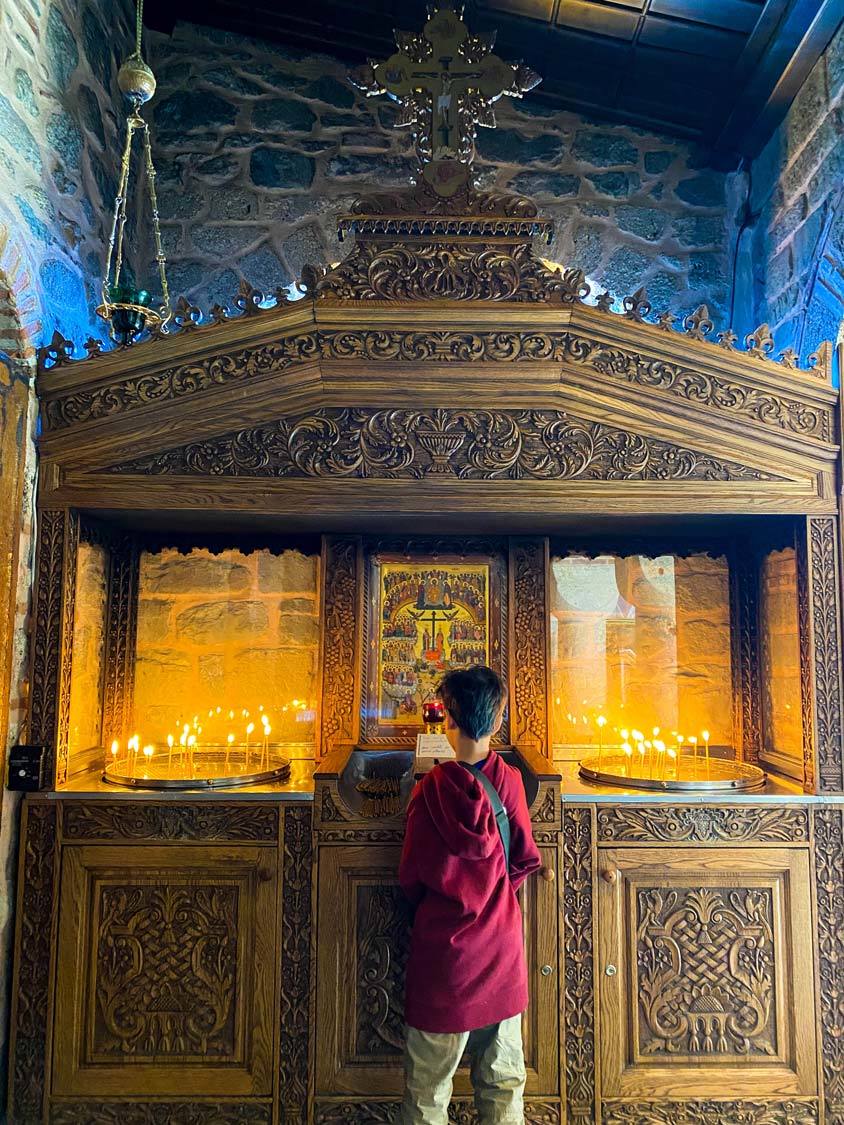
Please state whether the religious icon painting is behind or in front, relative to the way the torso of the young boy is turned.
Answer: in front

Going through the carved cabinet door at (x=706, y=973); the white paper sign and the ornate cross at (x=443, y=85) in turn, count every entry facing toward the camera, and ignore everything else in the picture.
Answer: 3

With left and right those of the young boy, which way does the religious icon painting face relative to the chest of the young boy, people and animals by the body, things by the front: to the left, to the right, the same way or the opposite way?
the opposite way

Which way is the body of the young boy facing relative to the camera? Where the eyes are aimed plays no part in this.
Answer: away from the camera

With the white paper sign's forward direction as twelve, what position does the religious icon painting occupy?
The religious icon painting is roughly at 6 o'clock from the white paper sign.

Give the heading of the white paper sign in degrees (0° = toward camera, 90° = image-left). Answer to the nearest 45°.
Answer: approximately 0°
